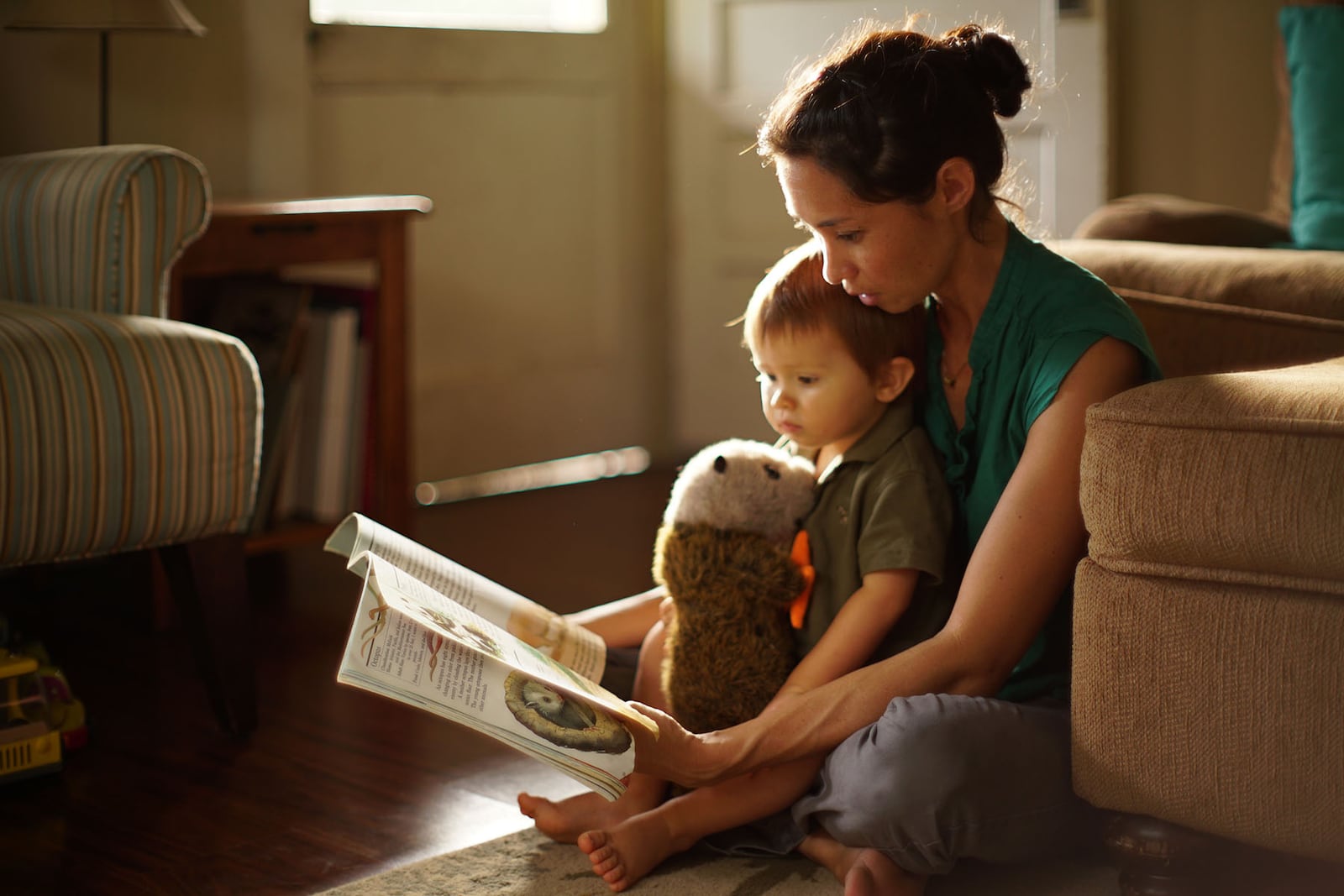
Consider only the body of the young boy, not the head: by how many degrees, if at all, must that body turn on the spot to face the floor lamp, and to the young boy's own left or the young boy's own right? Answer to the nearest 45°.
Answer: approximately 90° to the young boy's own right

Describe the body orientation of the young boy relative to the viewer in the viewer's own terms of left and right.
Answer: facing the viewer and to the left of the viewer

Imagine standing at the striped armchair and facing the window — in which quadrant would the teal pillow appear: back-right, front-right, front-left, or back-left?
front-right

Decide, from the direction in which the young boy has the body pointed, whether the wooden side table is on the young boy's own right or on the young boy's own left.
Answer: on the young boy's own right
